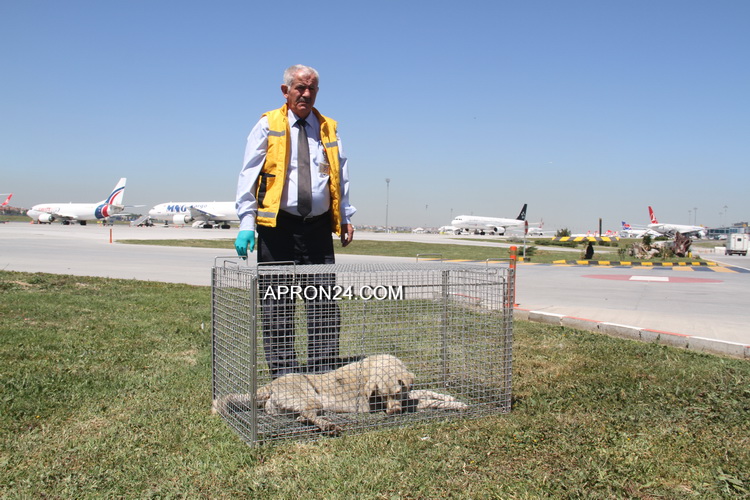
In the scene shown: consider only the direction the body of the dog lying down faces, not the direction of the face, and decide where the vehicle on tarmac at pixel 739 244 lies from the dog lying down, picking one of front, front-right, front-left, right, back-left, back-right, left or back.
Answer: front-left

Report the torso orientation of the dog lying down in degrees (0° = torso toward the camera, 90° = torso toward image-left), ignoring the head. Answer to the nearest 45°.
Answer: approximately 270°
